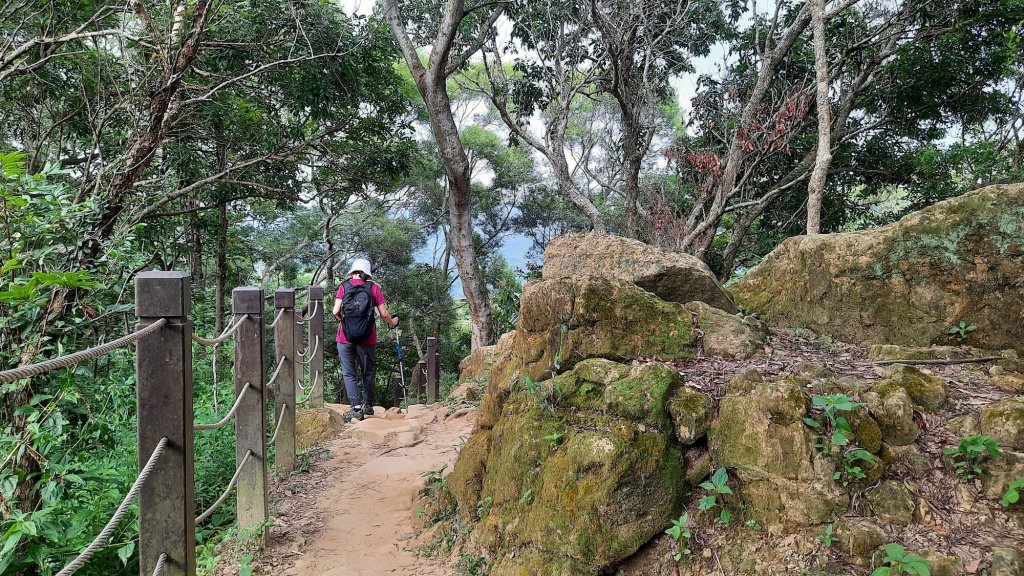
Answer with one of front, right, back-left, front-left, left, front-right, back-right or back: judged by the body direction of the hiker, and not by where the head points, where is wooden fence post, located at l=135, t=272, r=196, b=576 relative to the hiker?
back

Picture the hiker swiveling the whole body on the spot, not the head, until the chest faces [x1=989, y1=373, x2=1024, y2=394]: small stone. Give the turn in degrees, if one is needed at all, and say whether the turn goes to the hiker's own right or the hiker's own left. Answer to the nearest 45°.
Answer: approximately 135° to the hiker's own right

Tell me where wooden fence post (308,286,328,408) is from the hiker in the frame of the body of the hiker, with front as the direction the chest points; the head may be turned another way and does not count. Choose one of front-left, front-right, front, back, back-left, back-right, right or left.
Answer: front-left

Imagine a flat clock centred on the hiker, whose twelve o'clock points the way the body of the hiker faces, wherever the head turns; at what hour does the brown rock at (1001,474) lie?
The brown rock is roughly at 5 o'clock from the hiker.

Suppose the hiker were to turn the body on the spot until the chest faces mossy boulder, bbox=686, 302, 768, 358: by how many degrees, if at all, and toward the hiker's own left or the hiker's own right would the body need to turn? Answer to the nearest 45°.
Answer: approximately 135° to the hiker's own right

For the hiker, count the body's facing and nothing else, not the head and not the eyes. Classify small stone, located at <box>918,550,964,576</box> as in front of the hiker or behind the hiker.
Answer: behind

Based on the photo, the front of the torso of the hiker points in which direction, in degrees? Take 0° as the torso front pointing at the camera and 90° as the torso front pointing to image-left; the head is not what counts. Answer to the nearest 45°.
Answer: approximately 180°

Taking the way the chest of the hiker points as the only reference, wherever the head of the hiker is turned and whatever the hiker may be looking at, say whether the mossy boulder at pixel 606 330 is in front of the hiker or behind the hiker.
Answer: behind
